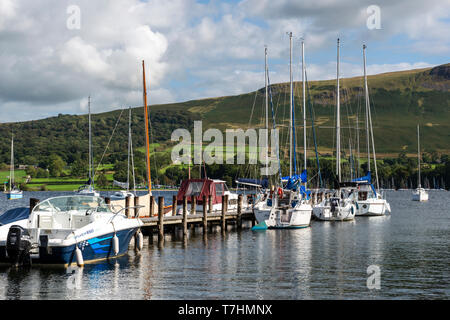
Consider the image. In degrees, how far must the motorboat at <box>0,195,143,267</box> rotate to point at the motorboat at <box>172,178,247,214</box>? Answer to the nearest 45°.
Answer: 0° — it already faces it

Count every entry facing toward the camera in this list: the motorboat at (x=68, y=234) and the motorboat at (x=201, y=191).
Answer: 0

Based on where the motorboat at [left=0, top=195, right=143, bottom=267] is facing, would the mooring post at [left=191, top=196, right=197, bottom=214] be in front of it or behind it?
in front

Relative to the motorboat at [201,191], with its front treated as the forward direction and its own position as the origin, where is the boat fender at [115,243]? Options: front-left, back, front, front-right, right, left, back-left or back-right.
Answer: right

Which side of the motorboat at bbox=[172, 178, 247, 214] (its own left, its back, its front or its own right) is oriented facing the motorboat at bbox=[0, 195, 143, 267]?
right

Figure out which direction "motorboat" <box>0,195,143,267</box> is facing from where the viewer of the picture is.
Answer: facing away from the viewer and to the right of the viewer
